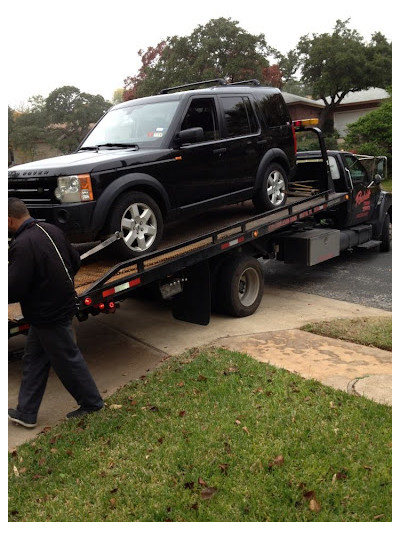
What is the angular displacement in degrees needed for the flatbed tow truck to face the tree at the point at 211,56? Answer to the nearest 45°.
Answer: approximately 45° to its left

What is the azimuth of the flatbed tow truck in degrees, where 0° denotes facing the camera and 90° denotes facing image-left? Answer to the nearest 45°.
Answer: approximately 225°

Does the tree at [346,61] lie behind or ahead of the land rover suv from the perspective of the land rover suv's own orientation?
behind

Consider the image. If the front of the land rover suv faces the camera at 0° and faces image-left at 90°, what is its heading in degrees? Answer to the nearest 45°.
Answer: approximately 45°
